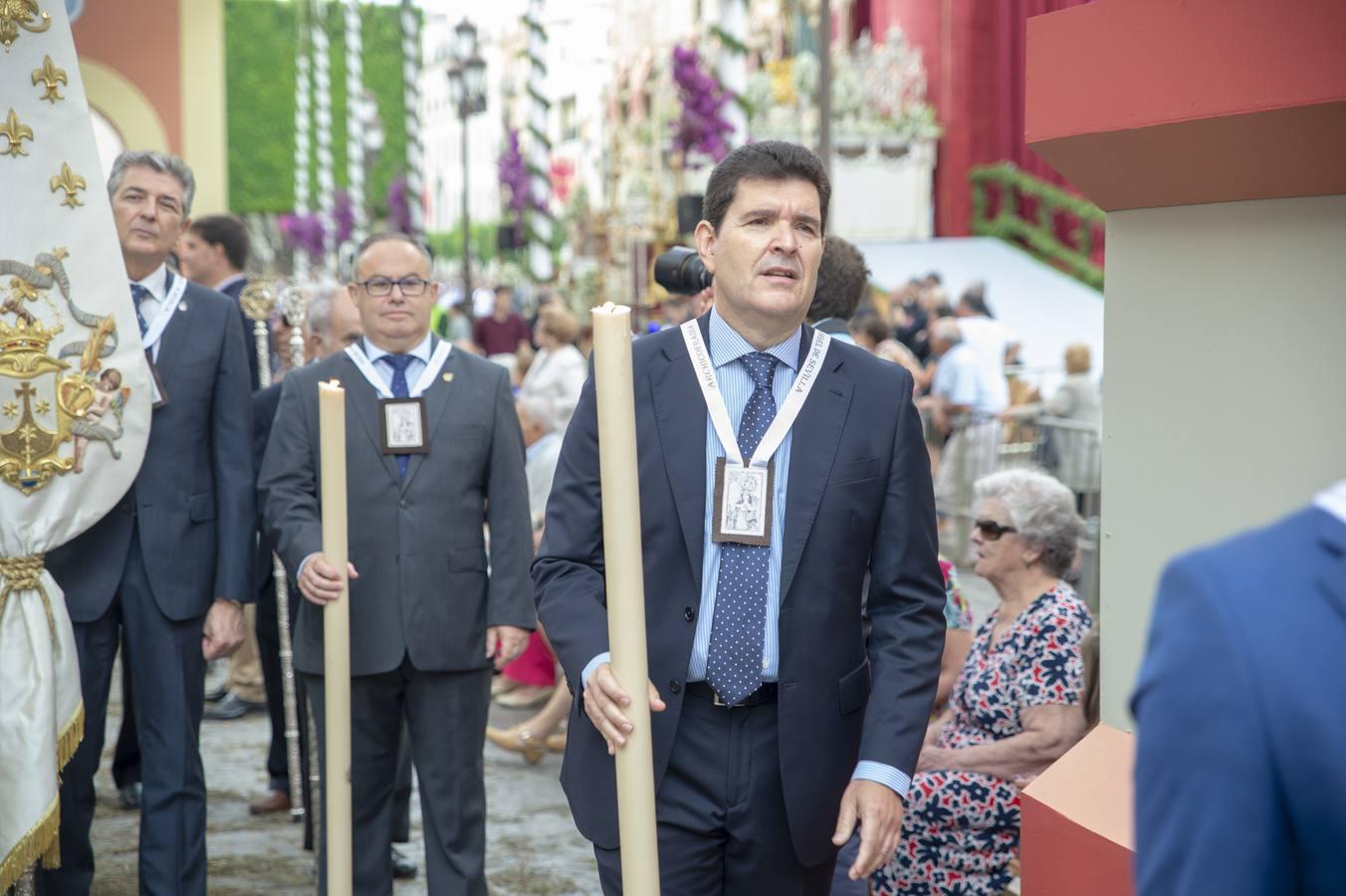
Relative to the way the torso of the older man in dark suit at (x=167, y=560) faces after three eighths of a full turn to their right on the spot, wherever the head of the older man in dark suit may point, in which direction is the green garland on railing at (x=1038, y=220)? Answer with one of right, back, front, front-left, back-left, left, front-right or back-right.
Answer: right

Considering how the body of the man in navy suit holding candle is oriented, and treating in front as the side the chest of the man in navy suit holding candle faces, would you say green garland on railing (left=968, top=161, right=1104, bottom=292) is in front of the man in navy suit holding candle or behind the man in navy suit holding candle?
behind

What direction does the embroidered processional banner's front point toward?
toward the camera

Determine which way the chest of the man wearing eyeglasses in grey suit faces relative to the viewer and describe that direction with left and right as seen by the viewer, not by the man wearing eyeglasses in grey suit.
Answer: facing the viewer

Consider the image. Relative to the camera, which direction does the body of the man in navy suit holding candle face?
toward the camera

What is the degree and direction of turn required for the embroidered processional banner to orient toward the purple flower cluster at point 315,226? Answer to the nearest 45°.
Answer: approximately 180°
